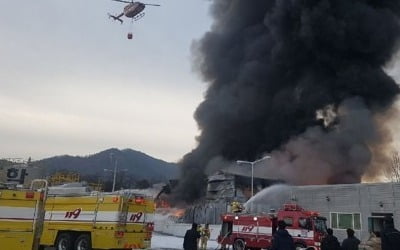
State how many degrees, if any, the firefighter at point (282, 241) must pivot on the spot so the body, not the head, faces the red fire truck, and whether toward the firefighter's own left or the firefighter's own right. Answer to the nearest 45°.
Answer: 0° — they already face it

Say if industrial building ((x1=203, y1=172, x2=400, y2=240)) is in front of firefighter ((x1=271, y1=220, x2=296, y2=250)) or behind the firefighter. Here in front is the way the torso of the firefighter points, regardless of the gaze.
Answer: in front

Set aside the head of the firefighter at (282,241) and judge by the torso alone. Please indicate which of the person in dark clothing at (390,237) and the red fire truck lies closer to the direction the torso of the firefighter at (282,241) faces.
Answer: the red fire truck

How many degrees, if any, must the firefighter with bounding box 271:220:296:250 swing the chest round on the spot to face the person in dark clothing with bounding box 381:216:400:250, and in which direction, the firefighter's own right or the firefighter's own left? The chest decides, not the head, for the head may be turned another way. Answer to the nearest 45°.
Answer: approximately 90° to the firefighter's own right

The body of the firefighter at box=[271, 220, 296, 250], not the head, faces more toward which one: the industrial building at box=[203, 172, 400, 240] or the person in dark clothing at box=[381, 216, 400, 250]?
the industrial building

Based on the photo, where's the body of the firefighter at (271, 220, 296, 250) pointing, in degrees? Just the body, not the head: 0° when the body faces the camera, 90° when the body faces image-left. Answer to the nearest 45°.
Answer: approximately 180°
